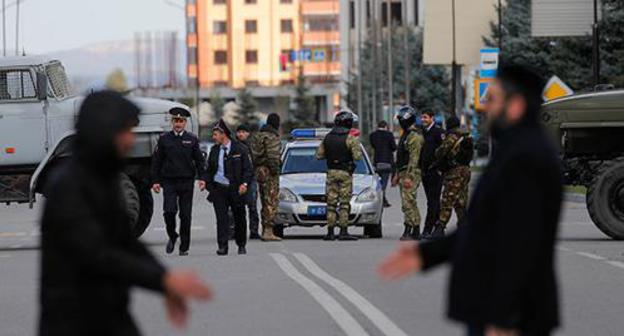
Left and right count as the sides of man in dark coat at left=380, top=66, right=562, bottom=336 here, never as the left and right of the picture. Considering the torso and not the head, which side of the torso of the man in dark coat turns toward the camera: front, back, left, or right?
left

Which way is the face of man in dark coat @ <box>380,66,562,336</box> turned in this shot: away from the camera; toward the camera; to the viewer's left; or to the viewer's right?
to the viewer's left

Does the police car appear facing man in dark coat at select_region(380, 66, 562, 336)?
yes

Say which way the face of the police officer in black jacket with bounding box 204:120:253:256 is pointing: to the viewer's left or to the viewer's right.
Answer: to the viewer's left

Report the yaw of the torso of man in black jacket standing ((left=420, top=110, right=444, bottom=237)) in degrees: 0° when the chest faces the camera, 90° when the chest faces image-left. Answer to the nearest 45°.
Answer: approximately 45°

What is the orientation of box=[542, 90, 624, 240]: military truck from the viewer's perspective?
to the viewer's left

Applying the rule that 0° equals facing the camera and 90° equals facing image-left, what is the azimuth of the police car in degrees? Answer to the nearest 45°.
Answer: approximately 0°

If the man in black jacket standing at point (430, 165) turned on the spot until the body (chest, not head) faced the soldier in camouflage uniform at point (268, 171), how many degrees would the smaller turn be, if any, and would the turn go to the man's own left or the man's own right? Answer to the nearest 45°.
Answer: approximately 45° to the man's own right

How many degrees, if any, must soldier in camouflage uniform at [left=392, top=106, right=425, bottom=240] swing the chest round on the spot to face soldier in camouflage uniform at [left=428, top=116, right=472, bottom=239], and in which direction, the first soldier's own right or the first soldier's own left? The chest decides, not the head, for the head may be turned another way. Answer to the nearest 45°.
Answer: approximately 135° to the first soldier's own left
